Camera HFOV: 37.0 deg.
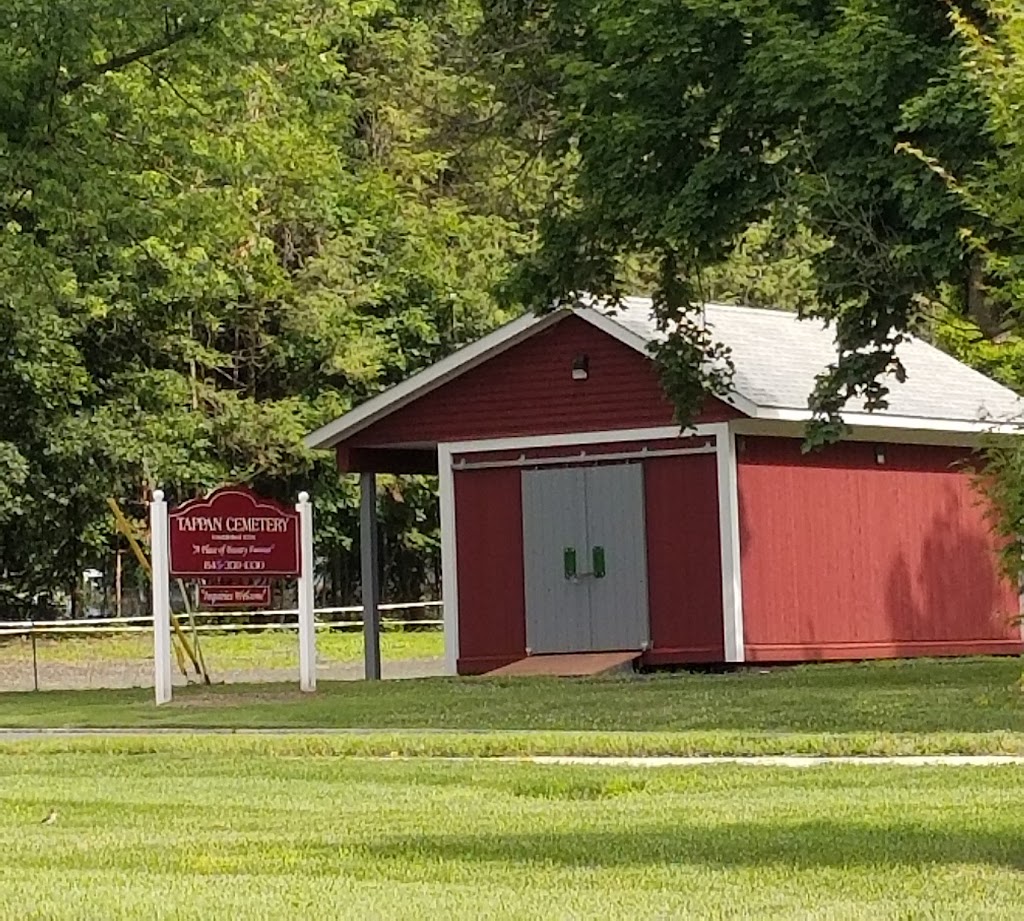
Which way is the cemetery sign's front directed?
toward the camera

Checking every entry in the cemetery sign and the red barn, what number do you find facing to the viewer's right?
0

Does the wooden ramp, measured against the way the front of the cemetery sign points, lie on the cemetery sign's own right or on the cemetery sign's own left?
on the cemetery sign's own left

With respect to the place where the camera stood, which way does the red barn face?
facing the viewer and to the left of the viewer

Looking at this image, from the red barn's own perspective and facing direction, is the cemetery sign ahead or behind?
ahead

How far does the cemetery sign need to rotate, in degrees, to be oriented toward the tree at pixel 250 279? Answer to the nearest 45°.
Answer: approximately 180°
